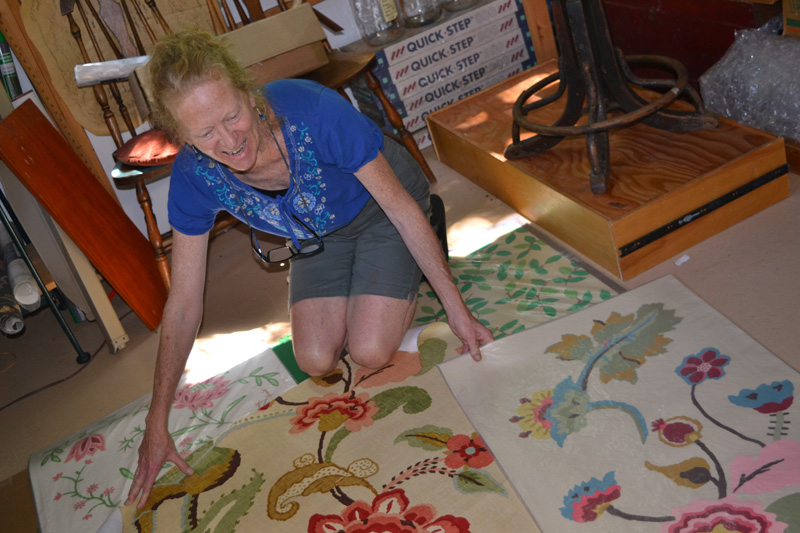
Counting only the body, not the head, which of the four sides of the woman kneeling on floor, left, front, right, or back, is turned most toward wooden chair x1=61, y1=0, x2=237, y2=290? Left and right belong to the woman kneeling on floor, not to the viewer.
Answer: right

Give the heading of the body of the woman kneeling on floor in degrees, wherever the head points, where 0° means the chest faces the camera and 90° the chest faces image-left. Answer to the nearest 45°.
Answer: approximately 0°

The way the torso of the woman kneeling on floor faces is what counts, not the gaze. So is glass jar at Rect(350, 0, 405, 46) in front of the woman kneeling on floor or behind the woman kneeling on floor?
behind

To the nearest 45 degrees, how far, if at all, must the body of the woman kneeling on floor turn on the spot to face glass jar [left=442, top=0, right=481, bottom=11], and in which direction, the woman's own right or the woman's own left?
approximately 135° to the woman's own left

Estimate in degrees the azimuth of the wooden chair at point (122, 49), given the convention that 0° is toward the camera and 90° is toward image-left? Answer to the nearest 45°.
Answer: approximately 315°

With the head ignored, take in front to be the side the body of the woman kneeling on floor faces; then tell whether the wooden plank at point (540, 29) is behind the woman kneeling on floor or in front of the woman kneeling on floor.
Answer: behind
